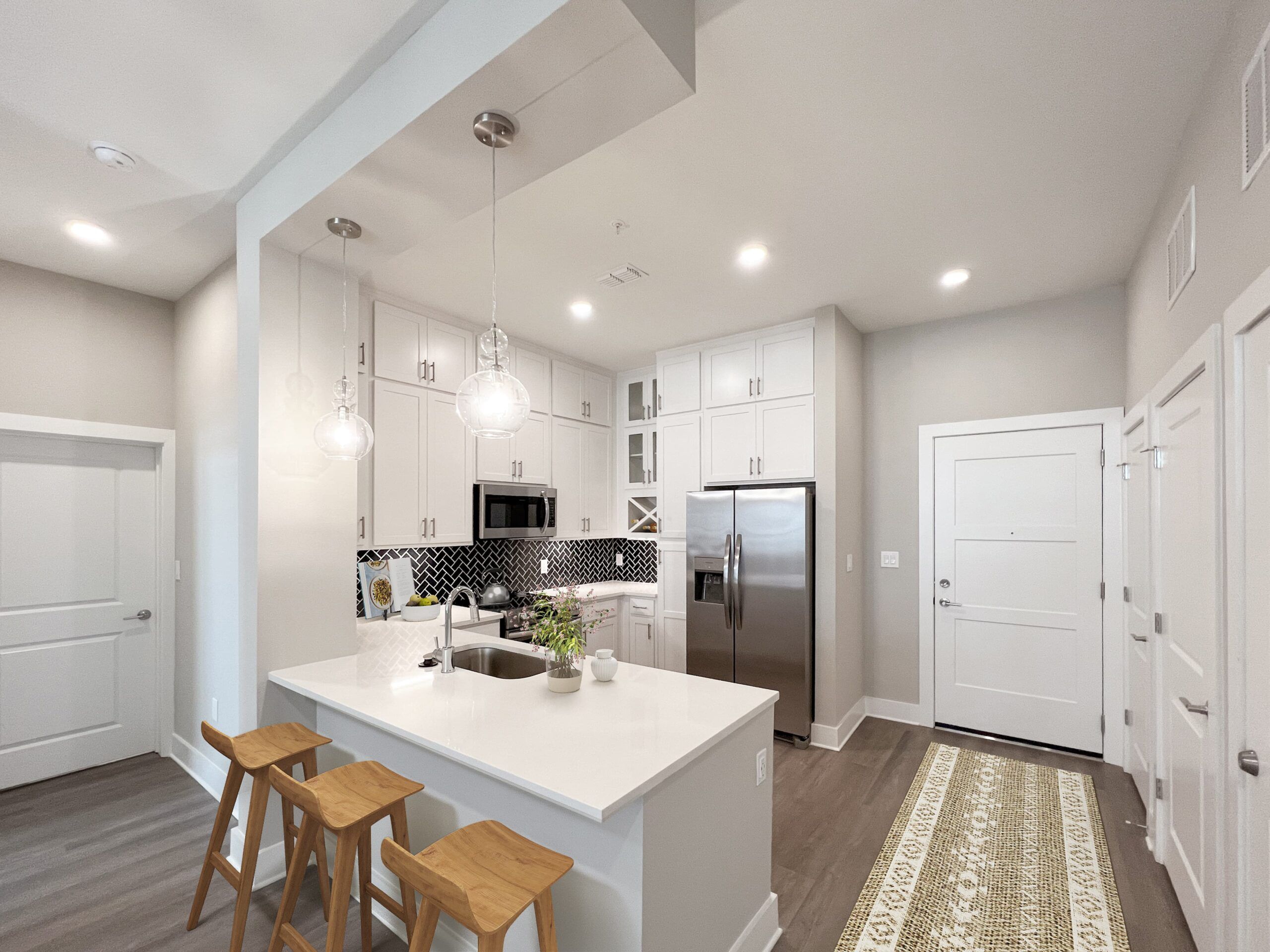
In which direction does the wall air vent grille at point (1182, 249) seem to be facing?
to the viewer's left

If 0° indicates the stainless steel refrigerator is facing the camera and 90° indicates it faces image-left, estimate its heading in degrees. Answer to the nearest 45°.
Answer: approximately 45°

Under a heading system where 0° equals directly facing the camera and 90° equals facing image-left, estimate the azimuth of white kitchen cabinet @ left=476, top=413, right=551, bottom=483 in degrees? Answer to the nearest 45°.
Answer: approximately 315°

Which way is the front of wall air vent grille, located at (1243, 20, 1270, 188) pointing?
to the viewer's left

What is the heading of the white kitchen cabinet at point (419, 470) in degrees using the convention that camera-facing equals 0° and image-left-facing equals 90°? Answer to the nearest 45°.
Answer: approximately 315°
